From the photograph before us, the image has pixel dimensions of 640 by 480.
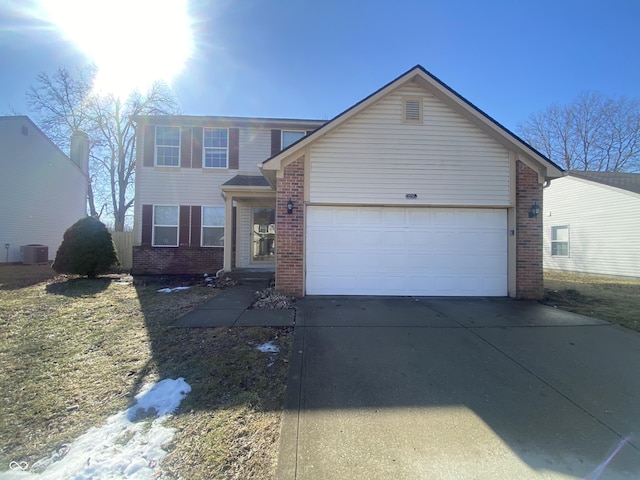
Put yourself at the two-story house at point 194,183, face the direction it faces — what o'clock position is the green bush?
The green bush is roughly at 2 o'clock from the two-story house.

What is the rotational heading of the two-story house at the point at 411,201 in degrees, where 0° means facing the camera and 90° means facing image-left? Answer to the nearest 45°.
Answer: approximately 0°

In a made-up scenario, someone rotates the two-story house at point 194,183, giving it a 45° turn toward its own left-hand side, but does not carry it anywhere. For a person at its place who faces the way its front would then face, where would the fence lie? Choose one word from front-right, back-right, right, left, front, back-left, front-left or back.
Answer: back

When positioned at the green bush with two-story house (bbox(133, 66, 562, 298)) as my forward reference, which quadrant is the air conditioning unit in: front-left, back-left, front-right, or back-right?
back-left

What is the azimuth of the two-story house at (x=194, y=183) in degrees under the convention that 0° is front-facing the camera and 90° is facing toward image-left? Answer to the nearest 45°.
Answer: approximately 0°

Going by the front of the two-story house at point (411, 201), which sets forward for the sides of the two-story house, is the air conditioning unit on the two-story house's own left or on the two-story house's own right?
on the two-story house's own right

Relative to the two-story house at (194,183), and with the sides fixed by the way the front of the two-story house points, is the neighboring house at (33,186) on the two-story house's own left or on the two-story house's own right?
on the two-story house's own right

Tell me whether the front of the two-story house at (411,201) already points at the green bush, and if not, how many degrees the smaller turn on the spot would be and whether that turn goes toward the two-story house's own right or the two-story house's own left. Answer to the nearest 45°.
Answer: approximately 90° to the two-story house's own right

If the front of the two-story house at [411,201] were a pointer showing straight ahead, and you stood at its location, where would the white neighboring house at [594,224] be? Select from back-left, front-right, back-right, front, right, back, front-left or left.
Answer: back-left

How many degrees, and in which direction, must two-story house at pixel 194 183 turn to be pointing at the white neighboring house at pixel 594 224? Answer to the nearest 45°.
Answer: approximately 90° to its left

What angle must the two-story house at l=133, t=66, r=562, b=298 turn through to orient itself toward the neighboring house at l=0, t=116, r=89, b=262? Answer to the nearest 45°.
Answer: approximately 90° to its right

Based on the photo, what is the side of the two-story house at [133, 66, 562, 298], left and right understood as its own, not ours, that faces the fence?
right

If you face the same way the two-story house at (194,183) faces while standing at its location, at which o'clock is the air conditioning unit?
The air conditioning unit is roughly at 4 o'clock from the two-story house.
